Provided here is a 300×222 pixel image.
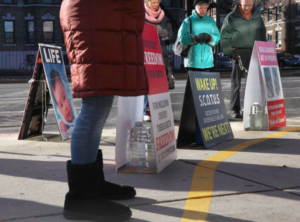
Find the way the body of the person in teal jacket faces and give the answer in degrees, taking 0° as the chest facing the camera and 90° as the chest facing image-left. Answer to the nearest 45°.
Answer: approximately 0°

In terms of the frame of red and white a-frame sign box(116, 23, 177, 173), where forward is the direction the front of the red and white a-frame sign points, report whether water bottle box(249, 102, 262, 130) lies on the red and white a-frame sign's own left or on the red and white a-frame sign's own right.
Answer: on the red and white a-frame sign's own left

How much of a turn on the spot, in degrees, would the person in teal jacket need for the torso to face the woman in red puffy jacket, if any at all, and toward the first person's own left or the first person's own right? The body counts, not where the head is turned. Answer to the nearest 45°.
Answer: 0° — they already face them

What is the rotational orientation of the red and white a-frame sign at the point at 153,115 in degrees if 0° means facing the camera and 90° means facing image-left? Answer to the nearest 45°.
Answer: approximately 315°

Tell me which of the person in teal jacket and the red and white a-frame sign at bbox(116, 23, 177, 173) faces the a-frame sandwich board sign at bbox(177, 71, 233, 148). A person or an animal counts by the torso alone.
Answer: the person in teal jacket

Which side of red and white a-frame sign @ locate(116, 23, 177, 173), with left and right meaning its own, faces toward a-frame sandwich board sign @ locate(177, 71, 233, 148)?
left

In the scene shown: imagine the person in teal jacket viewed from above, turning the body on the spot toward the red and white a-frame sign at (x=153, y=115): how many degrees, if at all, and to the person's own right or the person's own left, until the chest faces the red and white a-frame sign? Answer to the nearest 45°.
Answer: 0° — they already face it
